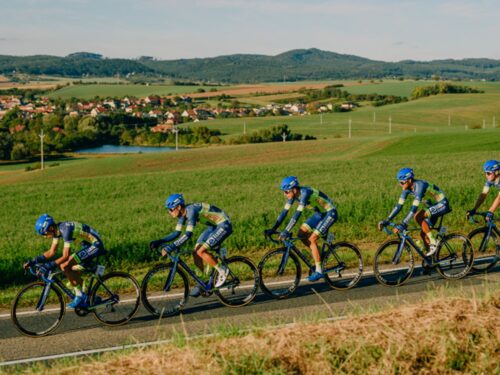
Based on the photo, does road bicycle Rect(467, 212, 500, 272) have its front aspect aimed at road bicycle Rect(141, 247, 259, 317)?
yes

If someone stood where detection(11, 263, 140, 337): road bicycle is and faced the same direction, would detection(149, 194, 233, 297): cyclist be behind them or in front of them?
behind

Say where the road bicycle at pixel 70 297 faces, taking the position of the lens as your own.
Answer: facing to the left of the viewer

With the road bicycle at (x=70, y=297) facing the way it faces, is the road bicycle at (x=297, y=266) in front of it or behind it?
behind

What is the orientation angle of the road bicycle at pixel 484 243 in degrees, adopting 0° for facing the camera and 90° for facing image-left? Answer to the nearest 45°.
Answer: approximately 45°

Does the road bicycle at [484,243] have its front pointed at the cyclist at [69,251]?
yes

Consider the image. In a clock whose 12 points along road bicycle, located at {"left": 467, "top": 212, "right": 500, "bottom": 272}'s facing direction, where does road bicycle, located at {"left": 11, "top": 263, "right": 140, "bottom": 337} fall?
road bicycle, located at {"left": 11, "top": 263, "right": 140, "bottom": 337} is roughly at 12 o'clock from road bicycle, located at {"left": 467, "top": 212, "right": 500, "bottom": 272}.

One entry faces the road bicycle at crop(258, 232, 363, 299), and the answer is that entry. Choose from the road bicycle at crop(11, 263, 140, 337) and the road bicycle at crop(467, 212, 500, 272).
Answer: the road bicycle at crop(467, 212, 500, 272)

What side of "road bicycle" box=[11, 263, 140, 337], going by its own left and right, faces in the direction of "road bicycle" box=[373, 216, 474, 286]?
back

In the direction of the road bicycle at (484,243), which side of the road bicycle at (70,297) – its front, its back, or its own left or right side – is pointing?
back

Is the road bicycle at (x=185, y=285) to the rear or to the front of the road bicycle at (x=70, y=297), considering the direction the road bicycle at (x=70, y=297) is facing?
to the rear
